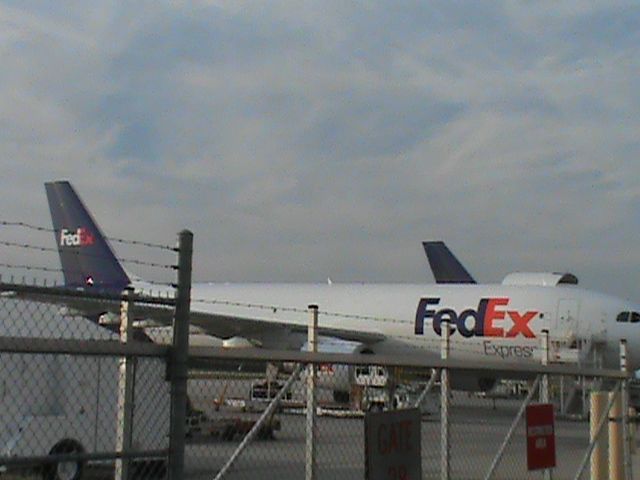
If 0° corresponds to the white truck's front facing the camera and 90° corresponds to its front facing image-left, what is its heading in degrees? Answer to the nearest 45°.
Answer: approximately 315°

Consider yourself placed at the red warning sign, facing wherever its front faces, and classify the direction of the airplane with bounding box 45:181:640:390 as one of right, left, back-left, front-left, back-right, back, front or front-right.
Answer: back

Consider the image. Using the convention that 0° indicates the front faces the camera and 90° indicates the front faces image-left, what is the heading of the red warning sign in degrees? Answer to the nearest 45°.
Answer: approximately 0°

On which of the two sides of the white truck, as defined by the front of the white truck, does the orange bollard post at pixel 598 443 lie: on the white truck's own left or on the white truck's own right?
on the white truck's own left

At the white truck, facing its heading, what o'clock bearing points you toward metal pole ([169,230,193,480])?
The metal pole is roughly at 2 o'clock from the white truck.

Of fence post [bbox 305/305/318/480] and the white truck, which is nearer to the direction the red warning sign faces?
the fence post
